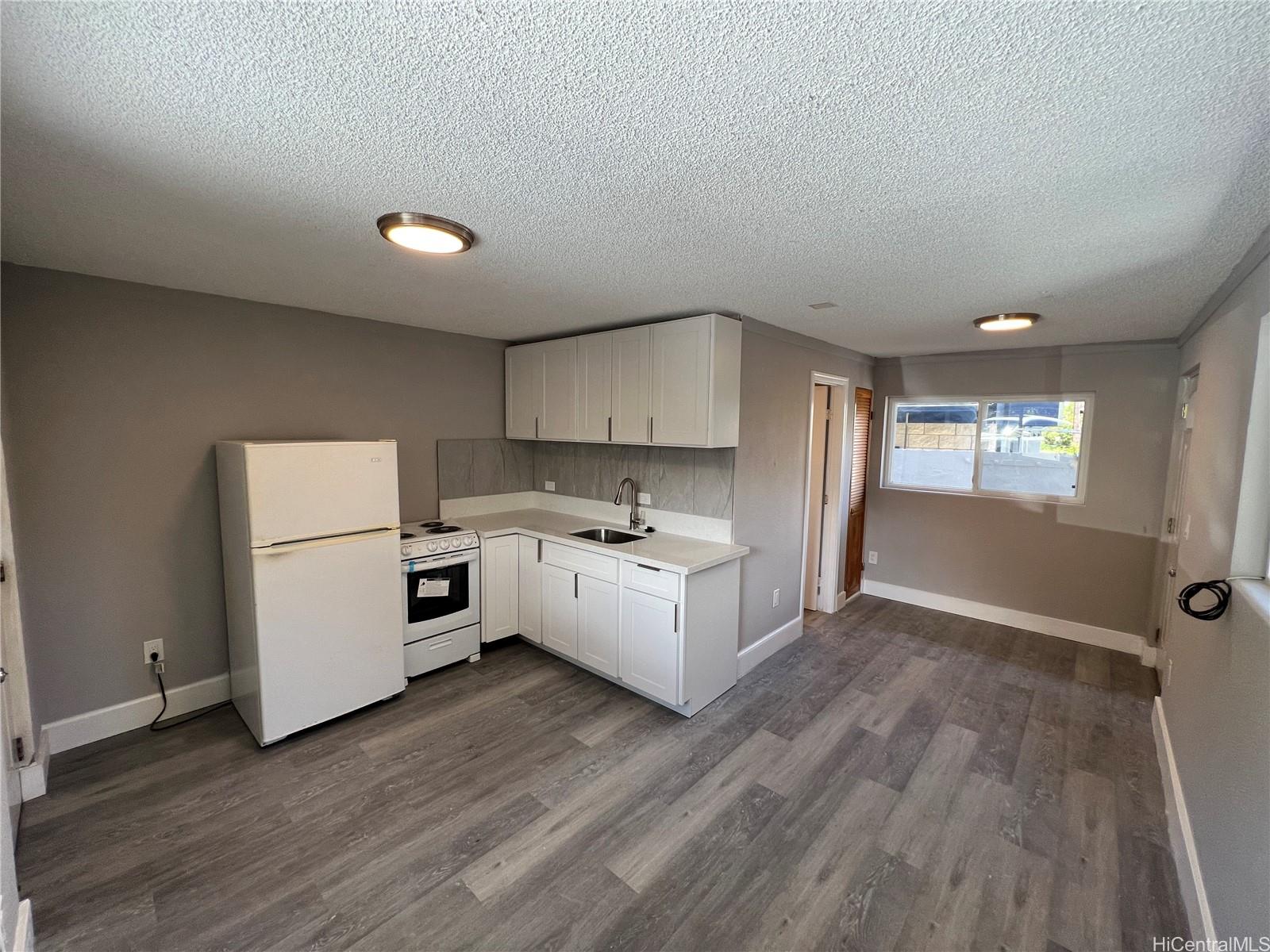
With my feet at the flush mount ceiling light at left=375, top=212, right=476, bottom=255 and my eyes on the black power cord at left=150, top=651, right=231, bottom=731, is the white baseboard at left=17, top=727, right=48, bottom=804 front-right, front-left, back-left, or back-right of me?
front-left

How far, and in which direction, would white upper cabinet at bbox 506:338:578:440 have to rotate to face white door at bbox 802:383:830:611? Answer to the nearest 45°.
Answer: approximately 135° to its left

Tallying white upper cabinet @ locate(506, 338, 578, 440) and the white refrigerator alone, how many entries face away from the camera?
0

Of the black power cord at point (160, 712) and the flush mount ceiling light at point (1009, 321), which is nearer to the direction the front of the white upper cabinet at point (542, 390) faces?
the black power cord

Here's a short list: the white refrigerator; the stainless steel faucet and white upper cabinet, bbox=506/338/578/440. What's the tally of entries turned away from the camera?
0

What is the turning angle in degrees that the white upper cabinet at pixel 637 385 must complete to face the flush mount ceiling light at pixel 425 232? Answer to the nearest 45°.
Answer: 0° — it already faces it

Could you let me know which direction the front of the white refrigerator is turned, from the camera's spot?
facing the viewer and to the right of the viewer

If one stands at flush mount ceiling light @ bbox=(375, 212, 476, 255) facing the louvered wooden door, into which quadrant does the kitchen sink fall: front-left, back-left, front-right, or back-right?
front-left

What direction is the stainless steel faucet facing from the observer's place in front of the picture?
facing the viewer and to the left of the viewer

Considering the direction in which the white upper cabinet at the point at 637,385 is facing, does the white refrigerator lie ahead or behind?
ahead

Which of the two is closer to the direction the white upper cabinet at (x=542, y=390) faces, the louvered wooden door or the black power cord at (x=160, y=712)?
the black power cord

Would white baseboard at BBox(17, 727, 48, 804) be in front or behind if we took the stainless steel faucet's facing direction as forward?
in front
